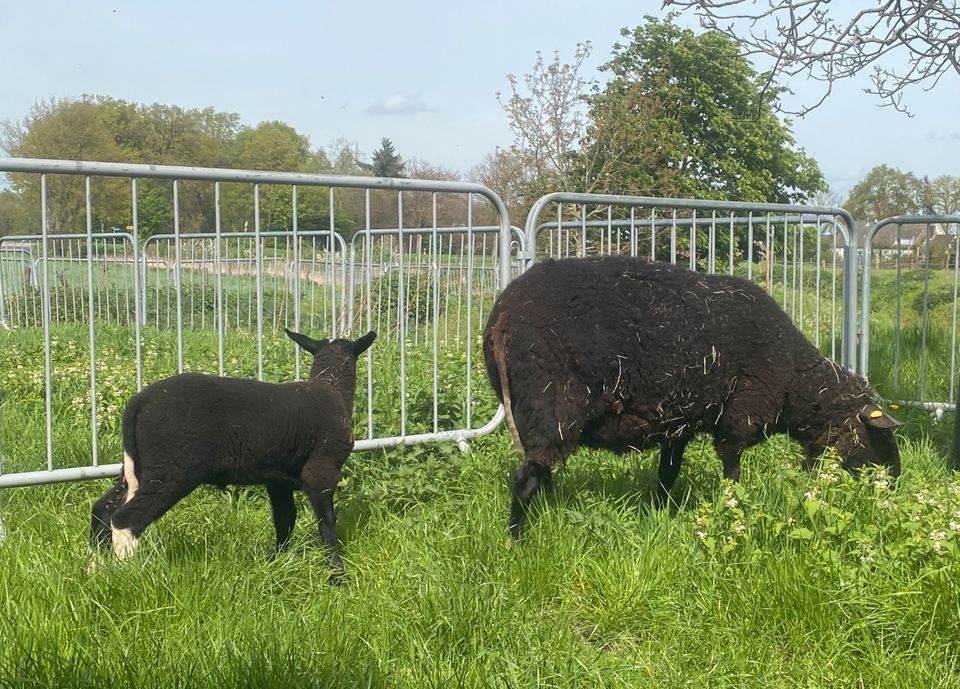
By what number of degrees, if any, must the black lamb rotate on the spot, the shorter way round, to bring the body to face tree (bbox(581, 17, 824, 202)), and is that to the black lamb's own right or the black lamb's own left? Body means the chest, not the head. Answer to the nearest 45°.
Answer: approximately 45° to the black lamb's own left

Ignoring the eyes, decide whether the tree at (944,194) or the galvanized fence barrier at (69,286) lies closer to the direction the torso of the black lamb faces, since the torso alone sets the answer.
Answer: the tree

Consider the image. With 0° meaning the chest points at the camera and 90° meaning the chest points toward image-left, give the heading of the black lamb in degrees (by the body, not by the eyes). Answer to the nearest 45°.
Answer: approximately 270°

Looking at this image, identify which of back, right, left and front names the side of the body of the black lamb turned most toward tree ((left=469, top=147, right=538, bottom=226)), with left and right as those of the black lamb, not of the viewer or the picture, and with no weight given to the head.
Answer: left

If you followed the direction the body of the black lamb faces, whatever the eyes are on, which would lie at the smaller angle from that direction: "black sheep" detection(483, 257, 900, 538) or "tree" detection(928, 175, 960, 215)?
the black sheep

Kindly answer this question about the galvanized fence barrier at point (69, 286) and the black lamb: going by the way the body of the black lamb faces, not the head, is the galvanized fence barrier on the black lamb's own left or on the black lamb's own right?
on the black lamb's own left

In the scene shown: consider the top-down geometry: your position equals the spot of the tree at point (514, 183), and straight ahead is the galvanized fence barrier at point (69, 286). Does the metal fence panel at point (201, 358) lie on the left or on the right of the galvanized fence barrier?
left

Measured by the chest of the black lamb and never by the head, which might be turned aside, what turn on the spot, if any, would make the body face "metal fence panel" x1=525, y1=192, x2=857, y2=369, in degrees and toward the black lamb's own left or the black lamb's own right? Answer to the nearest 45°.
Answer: approximately 45° to the black lamb's own left

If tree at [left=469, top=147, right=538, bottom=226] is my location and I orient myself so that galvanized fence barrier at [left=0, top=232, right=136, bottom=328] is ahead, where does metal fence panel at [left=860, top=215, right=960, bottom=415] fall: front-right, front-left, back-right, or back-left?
front-left

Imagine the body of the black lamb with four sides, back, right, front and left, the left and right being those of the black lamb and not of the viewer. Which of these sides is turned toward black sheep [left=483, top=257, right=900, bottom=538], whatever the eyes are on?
front
